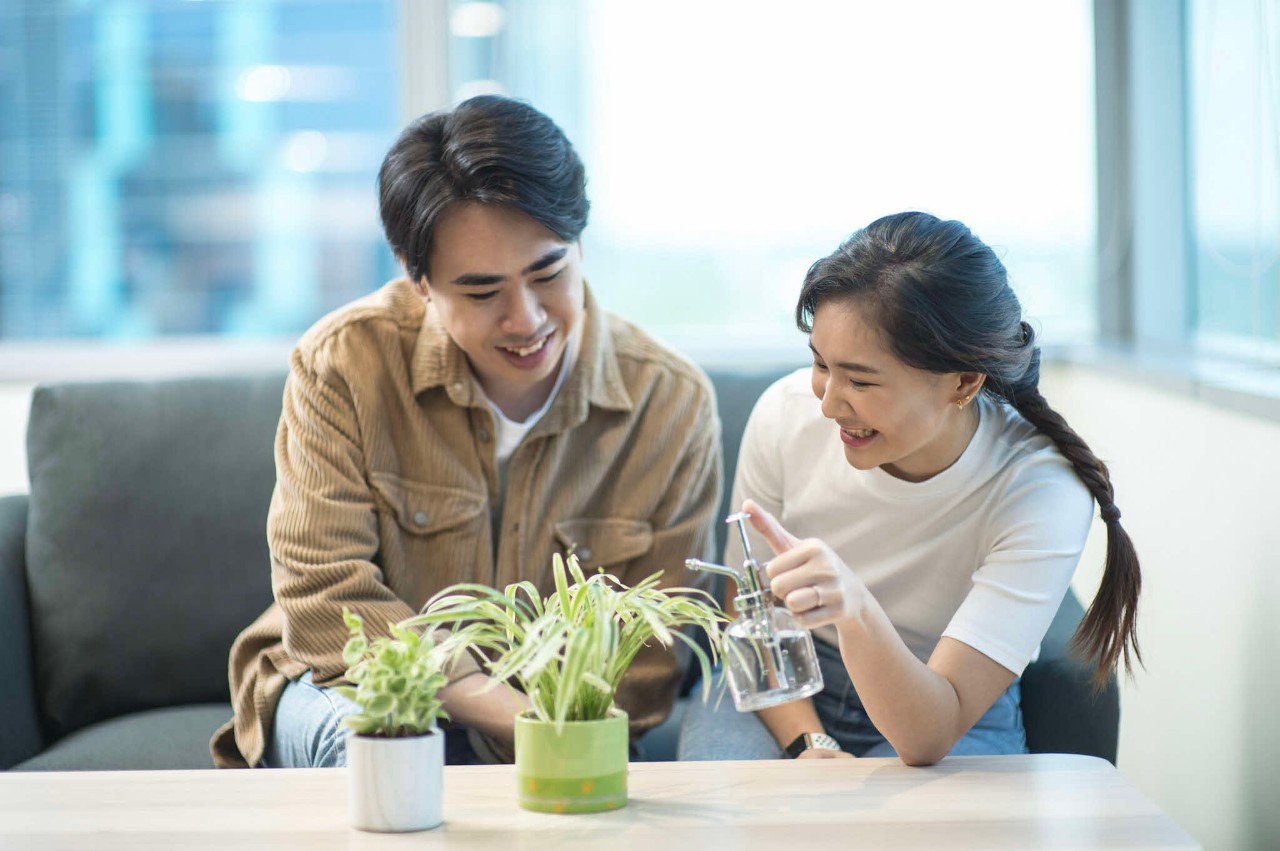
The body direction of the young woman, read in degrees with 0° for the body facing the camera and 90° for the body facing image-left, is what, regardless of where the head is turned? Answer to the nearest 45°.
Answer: approximately 45°

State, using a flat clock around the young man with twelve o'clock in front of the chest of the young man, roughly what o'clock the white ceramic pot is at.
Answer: The white ceramic pot is roughly at 12 o'clock from the young man.

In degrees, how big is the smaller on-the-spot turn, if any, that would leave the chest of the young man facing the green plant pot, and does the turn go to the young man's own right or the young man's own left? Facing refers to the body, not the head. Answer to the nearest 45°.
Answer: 0° — they already face it

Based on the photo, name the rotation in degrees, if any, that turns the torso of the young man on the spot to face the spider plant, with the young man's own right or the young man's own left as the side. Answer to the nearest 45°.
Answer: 0° — they already face it

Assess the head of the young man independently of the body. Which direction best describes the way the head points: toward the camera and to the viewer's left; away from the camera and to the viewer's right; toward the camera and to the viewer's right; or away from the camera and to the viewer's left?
toward the camera and to the viewer's right

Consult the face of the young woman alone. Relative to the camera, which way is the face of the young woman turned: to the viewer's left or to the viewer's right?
to the viewer's left

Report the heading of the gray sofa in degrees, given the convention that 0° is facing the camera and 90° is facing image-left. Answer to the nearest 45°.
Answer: approximately 0°
